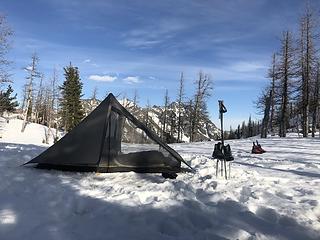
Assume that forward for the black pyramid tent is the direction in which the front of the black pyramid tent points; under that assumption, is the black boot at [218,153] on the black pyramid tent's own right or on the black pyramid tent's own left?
on the black pyramid tent's own left
